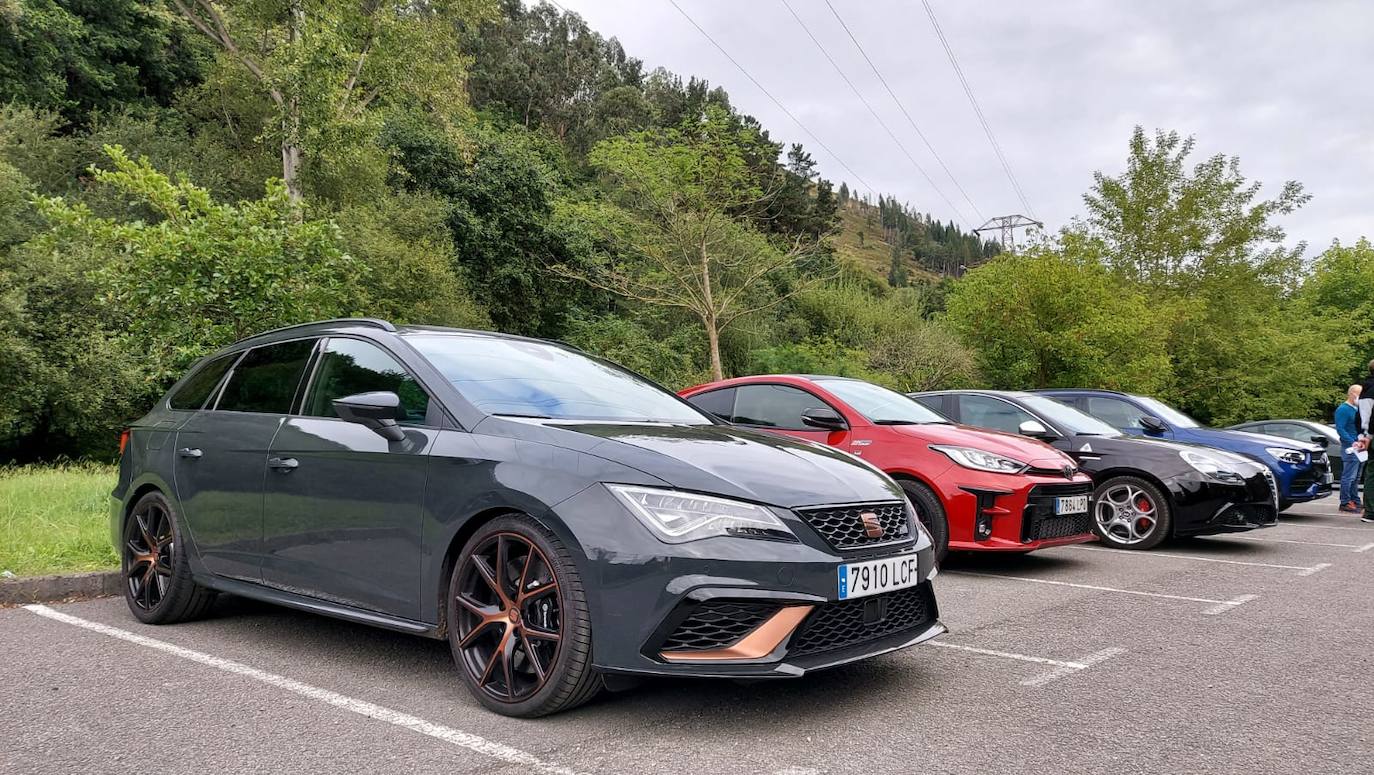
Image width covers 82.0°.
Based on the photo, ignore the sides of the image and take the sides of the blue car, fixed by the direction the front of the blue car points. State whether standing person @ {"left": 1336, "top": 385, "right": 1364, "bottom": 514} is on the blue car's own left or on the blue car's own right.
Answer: on the blue car's own left

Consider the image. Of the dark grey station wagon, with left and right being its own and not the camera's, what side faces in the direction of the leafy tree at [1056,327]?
left

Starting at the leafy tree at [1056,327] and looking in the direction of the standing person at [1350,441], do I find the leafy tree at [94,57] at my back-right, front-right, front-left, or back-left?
back-right

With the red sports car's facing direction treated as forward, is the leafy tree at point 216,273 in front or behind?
behind

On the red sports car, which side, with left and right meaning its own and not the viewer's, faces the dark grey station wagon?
right

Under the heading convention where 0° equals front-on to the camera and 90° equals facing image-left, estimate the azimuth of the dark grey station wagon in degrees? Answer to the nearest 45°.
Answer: approximately 315°
